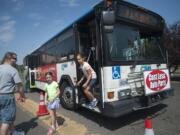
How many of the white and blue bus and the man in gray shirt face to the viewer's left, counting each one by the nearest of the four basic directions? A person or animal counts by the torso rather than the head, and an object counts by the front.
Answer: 0

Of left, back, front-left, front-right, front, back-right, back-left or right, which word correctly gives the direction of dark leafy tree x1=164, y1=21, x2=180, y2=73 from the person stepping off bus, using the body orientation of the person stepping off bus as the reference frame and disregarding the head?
back

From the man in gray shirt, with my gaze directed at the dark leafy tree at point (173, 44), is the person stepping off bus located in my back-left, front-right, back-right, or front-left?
front-right

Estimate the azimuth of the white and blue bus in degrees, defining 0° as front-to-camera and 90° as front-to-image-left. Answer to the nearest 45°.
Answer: approximately 315°

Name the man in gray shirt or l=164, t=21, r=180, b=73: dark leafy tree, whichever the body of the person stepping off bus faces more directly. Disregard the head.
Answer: the man in gray shirt

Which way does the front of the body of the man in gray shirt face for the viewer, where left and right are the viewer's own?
facing away from the viewer and to the right of the viewer

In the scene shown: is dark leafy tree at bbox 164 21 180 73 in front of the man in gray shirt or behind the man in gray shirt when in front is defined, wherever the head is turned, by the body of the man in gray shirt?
in front

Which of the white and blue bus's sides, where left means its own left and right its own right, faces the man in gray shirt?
right

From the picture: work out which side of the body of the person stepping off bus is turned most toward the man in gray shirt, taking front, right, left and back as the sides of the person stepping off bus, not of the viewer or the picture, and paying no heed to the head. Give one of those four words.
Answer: front

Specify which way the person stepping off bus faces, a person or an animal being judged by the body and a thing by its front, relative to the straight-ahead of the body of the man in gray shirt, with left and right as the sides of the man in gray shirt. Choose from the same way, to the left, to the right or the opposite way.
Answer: the opposite way

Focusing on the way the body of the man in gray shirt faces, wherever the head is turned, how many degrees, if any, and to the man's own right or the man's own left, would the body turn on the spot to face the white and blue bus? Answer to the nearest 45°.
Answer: approximately 45° to the man's own right

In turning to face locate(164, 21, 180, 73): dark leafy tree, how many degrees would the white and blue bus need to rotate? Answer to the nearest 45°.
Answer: approximately 90° to its left

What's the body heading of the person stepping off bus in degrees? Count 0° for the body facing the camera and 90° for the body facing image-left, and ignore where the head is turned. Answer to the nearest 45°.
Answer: approximately 45°
